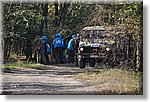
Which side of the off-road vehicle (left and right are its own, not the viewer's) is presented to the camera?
front

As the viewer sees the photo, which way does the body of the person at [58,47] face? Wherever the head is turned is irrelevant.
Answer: away from the camera

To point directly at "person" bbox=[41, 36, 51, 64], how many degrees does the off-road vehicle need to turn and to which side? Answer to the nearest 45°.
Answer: approximately 90° to its right

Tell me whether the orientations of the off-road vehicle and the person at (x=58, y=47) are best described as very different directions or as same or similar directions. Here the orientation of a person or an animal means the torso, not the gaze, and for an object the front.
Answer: very different directions

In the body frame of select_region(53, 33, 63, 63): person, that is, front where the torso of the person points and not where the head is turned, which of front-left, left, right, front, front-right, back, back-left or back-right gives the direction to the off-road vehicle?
right

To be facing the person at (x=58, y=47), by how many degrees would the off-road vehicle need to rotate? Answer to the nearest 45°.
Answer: approximately 90° to its right

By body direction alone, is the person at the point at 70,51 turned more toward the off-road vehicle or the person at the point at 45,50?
the off-road vehicle

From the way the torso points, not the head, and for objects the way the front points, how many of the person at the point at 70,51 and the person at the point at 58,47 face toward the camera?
0
